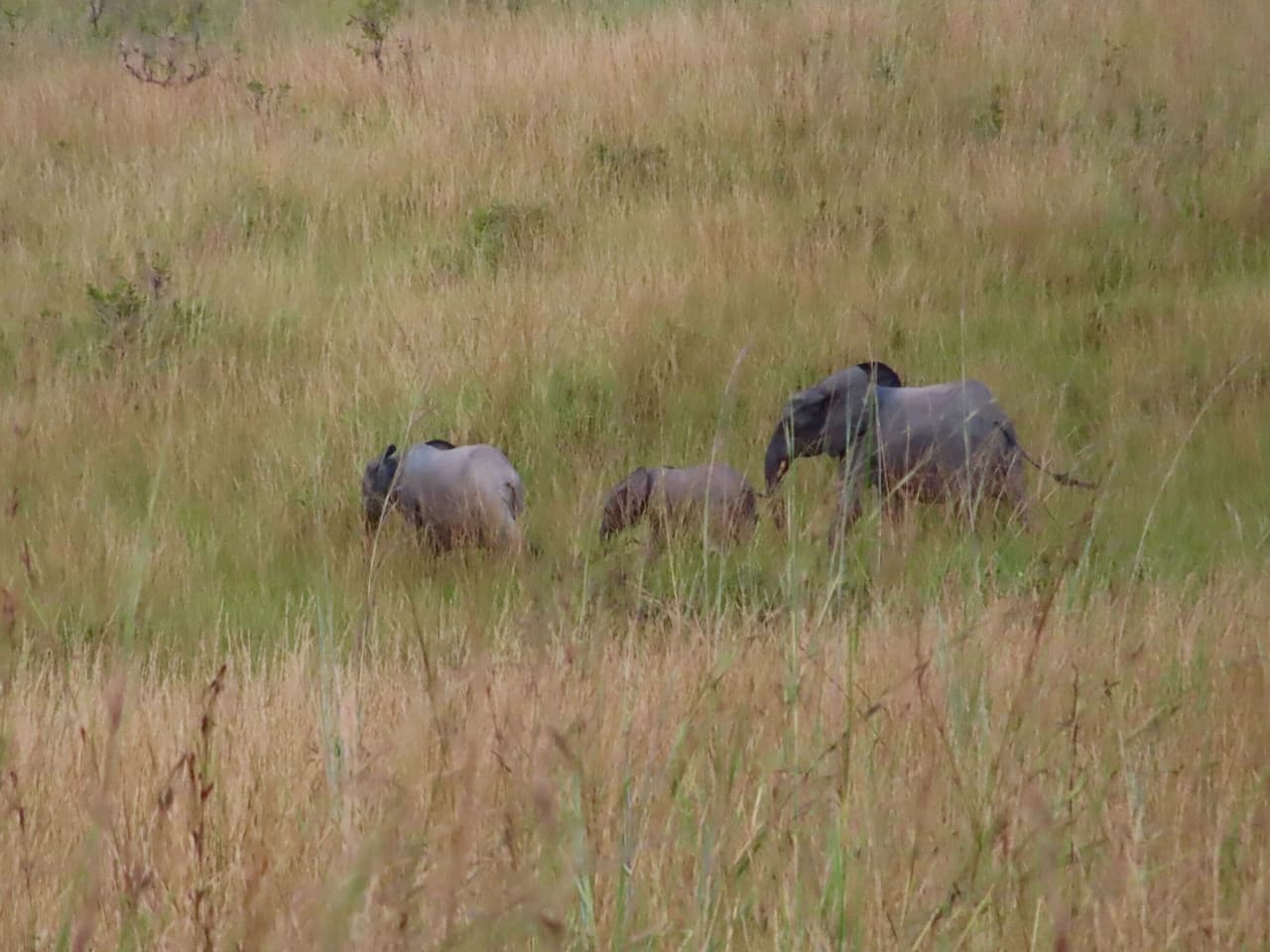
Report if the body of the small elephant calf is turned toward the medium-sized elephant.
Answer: yes

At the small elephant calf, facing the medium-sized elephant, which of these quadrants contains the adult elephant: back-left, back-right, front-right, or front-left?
back-right

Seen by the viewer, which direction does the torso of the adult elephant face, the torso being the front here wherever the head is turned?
to the viewer's left

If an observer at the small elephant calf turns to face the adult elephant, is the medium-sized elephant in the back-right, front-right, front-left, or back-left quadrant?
back-left

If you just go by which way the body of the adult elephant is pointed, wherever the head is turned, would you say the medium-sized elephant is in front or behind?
in front

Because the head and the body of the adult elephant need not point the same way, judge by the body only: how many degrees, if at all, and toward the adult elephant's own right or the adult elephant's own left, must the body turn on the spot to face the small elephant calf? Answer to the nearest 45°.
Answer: approximately 45° to the adult elephant's own left

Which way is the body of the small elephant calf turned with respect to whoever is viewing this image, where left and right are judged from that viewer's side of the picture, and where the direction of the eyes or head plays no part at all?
facing to the left of the viewer

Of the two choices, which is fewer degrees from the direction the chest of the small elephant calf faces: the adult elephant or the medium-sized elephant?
the medium-sized elephant

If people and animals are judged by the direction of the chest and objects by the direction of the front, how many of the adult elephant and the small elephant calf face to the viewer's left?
2

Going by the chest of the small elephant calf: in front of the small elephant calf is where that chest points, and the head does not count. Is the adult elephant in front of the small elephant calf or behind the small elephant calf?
behind
